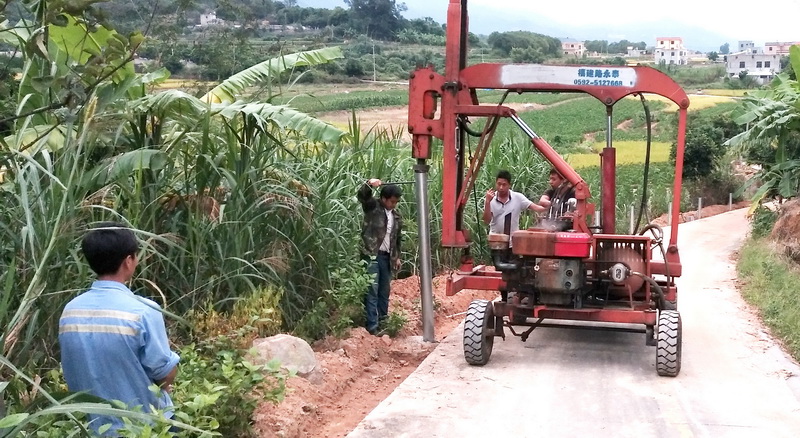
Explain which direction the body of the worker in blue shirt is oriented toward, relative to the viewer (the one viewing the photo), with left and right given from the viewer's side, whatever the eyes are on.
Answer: facing away from the viewer and to the right of the viewer

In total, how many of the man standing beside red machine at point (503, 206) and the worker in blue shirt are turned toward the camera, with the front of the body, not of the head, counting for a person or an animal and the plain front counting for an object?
1

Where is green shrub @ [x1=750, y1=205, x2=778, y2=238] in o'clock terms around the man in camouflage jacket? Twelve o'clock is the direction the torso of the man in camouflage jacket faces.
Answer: The green shrub is roughly at 9 o'clock from the man in camouflage jacket.

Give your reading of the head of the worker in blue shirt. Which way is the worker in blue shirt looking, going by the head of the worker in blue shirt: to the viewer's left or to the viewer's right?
to the viewer's right

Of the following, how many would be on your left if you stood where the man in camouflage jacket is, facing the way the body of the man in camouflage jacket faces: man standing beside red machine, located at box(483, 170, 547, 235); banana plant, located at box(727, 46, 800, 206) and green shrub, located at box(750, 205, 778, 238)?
3

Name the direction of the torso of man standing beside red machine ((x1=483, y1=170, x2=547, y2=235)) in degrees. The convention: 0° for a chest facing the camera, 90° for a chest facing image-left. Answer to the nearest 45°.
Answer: approximately 0°

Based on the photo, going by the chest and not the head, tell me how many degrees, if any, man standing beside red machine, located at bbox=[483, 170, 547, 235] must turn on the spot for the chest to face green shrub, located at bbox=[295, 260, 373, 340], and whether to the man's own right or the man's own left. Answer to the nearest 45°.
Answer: approximately 45° to the man's own right

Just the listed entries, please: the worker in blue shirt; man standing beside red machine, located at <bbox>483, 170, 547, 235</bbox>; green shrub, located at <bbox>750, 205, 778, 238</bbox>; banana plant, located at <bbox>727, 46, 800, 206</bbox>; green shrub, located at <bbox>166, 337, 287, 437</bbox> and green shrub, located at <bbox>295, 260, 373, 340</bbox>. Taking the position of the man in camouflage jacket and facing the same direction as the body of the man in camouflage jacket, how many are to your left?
3

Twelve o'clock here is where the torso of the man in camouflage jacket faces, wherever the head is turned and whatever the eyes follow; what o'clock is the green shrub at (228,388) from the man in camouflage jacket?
The green shrub is roughly at 2 o'clock from the man in camouflage jacket.

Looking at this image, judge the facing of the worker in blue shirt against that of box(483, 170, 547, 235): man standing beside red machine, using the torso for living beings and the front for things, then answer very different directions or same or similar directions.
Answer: very different directions

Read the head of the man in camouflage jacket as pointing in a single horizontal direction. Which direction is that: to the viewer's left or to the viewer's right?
to the viewer's right

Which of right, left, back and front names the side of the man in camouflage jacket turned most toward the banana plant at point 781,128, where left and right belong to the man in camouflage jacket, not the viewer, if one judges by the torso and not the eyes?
left
